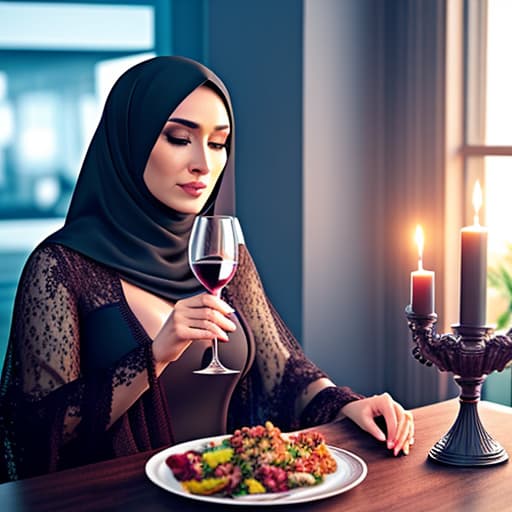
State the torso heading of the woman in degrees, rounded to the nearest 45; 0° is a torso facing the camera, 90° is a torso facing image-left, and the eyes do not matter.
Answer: approximately 315°

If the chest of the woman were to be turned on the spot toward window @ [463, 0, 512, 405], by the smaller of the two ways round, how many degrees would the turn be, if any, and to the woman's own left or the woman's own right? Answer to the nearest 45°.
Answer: approximately 90° to the woman's own left

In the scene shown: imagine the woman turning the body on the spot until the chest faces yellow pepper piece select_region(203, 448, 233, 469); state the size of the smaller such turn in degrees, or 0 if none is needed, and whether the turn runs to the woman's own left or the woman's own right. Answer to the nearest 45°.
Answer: approximately 45° to the woman's own right
